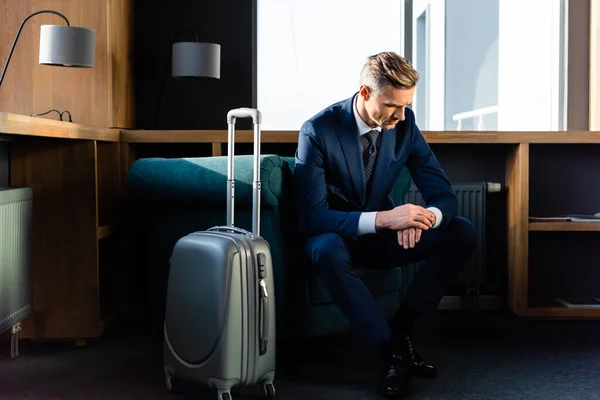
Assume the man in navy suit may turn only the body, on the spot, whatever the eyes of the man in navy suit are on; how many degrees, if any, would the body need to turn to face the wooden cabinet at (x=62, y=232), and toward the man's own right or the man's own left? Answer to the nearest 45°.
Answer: approximately 135° to the man's own right

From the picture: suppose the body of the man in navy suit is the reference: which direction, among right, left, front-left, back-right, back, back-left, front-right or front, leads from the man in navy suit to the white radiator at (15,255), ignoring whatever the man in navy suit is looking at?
back-right

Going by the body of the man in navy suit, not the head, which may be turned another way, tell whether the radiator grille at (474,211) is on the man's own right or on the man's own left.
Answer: on the man's own left

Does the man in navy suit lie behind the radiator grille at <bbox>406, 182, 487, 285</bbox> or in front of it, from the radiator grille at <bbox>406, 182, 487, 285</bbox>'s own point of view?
in front

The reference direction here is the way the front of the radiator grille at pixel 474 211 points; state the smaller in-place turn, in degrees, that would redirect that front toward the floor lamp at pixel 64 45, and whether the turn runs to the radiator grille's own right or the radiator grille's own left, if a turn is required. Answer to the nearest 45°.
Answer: approximately 45° to the radiator grille's own right

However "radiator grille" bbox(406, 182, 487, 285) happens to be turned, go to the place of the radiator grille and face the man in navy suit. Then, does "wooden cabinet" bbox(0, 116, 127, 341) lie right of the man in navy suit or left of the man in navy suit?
right

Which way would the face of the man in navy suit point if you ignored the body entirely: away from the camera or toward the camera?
toward the camera

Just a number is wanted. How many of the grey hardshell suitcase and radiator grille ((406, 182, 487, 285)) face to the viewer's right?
0

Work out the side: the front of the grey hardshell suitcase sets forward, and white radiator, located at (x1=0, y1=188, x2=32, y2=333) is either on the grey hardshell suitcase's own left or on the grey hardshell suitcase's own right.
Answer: on the grey hardshell suitcase's own right

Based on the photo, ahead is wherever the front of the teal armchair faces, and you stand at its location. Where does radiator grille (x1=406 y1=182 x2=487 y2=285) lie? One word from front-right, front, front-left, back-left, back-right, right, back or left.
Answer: left

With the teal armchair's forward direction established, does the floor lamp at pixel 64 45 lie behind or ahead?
behind

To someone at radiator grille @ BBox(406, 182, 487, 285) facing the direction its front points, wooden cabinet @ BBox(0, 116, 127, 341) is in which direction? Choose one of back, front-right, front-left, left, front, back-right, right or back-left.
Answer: front-right

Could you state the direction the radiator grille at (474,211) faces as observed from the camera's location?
facing the viewer

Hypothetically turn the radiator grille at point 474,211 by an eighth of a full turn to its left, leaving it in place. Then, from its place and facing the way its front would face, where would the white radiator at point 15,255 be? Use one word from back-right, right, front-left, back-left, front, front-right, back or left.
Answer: right

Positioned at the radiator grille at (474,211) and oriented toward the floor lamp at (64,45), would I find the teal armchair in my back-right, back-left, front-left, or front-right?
front-left

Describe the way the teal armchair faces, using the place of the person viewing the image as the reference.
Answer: facing the viewer and to the right of the viewer

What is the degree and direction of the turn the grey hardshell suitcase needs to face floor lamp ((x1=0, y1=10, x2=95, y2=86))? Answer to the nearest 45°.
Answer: approximately 90° to its right
